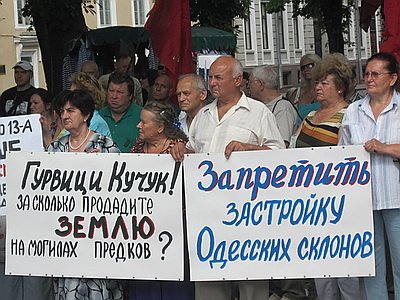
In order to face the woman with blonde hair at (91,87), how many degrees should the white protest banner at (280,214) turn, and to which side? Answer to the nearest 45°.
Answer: approximately 135° to its right

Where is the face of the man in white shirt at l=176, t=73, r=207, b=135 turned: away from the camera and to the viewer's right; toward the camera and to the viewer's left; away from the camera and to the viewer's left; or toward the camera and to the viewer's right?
toward the camera and to the viewer's left

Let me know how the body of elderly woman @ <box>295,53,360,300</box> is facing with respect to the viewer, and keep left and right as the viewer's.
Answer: facing the viewer and to the left of the viewer

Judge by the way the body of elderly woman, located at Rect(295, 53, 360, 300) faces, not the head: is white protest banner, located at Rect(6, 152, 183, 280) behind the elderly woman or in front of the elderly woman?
in front

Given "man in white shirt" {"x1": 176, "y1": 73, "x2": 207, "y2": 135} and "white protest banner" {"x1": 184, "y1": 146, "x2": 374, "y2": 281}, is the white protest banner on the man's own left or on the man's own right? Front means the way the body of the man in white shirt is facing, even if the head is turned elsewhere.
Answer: on the man's own left

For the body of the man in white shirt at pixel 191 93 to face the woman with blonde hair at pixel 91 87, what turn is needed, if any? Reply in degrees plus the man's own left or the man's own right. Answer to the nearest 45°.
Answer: approximately 90° to the man's own right

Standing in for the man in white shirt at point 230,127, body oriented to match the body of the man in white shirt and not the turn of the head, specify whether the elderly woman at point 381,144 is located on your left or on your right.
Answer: on your left

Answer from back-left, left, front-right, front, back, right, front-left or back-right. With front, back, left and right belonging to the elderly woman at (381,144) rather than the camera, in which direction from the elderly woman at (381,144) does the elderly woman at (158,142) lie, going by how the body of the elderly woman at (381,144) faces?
front-right

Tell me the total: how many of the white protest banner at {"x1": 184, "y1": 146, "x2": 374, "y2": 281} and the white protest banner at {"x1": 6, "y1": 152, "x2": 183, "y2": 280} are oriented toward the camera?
2

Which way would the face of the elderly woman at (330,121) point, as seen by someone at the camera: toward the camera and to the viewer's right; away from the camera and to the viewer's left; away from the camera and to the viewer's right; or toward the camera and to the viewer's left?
toward the camera and to the viewer's left

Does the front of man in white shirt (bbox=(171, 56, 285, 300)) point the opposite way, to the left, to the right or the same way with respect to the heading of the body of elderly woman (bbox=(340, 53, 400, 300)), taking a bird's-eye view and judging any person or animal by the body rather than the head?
the same way

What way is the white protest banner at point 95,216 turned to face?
toward the camera

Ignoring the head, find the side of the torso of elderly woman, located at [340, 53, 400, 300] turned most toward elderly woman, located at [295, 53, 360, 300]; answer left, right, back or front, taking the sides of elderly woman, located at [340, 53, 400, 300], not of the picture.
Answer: right

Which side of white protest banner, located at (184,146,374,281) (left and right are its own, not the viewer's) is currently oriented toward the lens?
front

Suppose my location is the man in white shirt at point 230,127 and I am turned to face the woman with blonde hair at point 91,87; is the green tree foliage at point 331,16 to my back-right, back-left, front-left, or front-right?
front-right

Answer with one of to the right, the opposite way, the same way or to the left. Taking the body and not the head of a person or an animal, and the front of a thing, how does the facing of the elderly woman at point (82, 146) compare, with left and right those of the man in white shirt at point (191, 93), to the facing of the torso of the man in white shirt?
the same way

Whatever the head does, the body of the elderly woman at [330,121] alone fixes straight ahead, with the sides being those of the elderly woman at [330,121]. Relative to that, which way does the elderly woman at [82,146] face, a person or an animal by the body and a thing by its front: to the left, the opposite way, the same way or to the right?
the same way

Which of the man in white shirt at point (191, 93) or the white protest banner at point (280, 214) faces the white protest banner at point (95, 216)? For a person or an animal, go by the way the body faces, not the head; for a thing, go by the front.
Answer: the man in white shirt
